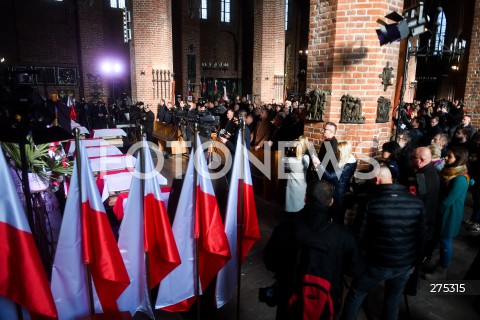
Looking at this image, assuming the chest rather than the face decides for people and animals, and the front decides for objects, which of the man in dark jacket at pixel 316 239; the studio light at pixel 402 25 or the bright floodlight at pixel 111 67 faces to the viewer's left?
the studio light

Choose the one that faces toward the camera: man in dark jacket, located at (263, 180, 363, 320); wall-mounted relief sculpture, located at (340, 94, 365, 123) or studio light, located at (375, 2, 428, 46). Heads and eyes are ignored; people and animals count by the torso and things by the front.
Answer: the wall-mounted relief sculpture

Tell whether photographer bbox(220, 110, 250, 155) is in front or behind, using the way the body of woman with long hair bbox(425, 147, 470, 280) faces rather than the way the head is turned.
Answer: in front

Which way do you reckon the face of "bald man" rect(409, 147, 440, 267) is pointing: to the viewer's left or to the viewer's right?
to the viewer's left

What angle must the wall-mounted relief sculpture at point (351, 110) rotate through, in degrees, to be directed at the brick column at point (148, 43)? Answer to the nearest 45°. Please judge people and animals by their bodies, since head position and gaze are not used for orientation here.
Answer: approximately 135° to its right

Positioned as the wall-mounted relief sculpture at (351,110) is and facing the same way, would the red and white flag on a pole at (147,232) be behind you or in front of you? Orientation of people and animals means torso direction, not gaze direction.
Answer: in front

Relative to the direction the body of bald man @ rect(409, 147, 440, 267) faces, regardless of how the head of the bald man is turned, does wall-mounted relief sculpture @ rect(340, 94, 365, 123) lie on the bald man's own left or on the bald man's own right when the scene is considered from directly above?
on the bald man's own right

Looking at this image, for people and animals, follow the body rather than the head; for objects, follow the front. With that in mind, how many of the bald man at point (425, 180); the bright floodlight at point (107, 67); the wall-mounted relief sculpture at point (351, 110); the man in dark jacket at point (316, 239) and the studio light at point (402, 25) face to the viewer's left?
2

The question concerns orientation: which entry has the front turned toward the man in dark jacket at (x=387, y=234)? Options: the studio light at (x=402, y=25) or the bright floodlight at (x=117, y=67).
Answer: the bright floodlight

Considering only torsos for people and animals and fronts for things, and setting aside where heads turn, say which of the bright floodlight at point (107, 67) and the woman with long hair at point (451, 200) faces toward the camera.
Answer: the bright floodlight

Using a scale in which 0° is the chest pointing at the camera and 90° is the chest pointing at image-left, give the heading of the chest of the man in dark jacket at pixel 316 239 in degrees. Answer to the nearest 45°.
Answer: approximately 180°

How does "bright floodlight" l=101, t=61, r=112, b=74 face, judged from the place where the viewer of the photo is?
facing the viewer

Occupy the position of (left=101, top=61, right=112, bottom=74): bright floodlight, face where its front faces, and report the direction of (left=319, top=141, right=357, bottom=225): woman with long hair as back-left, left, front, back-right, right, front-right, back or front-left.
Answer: front

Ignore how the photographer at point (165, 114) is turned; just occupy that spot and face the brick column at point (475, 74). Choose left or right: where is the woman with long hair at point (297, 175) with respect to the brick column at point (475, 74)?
right

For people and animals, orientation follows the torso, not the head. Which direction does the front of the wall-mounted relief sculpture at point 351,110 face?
toward the camera

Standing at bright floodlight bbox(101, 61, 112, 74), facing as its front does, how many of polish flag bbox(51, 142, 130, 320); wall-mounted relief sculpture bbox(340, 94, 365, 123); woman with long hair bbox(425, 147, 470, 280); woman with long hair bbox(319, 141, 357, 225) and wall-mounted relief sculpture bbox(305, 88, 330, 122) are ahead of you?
5
